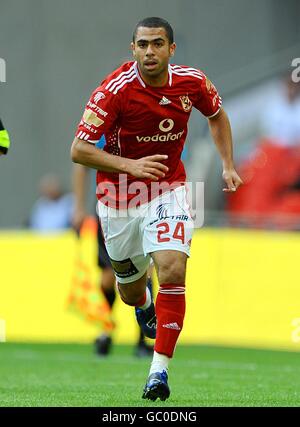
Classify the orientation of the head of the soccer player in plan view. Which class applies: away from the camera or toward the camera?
toward the camera

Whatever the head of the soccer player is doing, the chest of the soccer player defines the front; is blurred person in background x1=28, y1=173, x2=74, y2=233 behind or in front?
behind

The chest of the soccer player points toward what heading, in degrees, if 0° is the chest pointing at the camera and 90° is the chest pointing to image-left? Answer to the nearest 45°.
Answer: approximately 0°

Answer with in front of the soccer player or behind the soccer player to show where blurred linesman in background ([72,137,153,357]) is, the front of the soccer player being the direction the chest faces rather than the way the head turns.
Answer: behind
